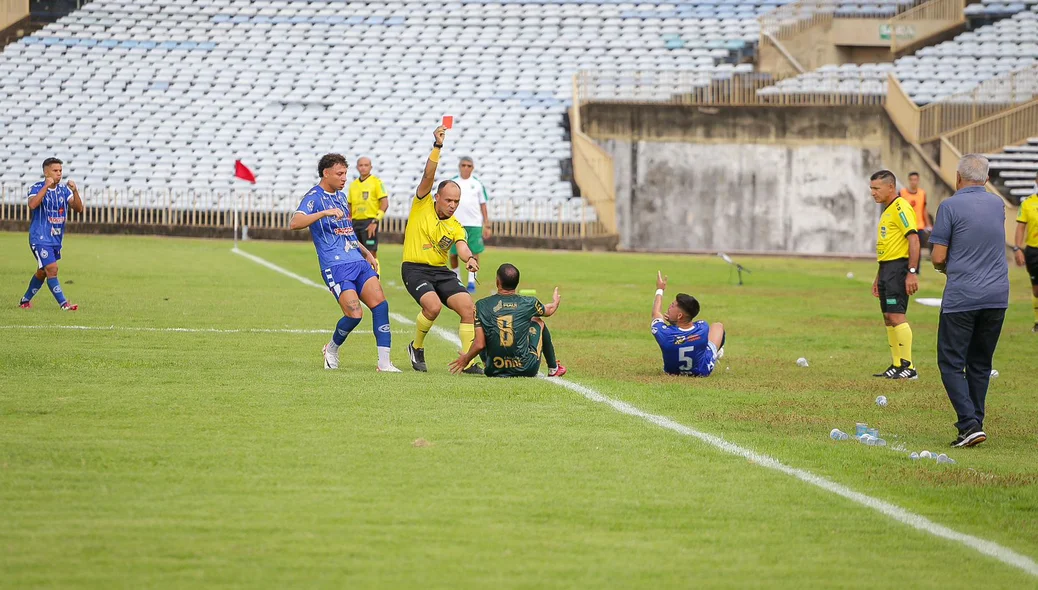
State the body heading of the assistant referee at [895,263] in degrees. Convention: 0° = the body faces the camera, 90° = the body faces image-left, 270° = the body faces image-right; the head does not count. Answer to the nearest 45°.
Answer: approximately 45°

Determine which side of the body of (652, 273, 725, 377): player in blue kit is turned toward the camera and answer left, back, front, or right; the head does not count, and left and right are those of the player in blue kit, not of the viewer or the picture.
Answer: back

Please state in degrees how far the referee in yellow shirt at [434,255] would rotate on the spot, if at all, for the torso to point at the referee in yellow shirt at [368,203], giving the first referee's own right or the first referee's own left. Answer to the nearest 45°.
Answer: approximately 135° to the first referee's own left

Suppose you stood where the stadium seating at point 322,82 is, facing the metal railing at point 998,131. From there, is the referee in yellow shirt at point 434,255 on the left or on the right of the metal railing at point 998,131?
right

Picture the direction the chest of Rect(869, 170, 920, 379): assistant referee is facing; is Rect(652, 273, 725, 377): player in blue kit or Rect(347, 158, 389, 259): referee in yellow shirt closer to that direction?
the player in blue kit

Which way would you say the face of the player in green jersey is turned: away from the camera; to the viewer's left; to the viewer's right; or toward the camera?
away from the camera

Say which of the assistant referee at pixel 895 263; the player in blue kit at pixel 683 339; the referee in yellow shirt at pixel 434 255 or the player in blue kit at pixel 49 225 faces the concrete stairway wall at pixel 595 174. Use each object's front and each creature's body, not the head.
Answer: the player in blue kit at pixel 683 339

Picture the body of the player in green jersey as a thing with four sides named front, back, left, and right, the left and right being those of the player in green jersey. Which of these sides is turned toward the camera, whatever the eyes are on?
back

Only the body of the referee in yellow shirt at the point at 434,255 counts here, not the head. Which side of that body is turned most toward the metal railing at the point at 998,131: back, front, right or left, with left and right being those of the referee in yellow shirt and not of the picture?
left

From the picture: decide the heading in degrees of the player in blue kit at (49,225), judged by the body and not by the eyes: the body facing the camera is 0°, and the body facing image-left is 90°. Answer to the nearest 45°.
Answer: approximately 315°

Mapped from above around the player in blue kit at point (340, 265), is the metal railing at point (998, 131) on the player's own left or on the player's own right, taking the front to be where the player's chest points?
on the player's own left
